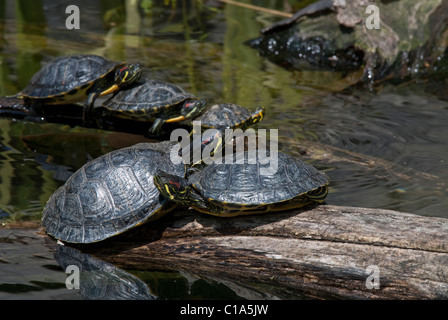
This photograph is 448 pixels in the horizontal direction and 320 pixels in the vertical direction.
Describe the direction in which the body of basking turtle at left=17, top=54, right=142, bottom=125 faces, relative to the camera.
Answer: to the viewer's right

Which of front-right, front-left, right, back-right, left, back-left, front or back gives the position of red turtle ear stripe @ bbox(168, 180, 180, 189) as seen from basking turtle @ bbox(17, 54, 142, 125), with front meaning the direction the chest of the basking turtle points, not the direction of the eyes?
right

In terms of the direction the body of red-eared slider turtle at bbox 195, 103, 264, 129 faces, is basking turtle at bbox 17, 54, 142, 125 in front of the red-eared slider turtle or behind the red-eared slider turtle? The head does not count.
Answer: behind

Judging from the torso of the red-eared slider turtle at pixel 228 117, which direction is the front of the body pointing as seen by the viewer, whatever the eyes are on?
to the viewer's right

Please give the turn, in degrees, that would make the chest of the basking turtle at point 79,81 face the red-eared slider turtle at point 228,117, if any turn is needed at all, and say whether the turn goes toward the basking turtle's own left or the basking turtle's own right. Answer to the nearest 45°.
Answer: approximately 45° to the basking turtle's own right

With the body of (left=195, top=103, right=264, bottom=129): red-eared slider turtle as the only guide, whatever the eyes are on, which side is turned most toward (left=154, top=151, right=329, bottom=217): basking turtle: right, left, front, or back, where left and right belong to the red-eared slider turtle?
right

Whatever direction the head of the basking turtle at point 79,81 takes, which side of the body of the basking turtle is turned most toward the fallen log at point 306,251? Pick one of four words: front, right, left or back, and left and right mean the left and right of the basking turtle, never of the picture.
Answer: right
